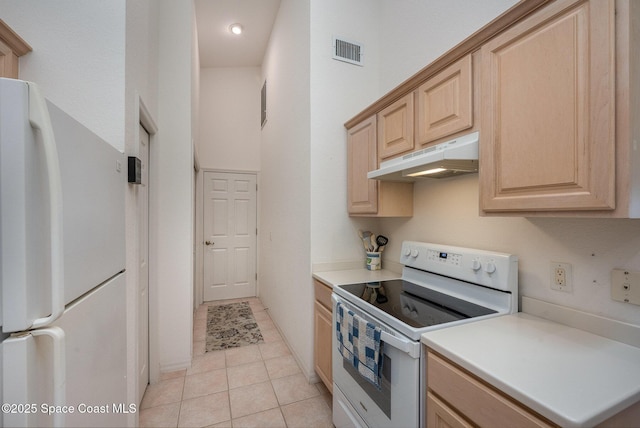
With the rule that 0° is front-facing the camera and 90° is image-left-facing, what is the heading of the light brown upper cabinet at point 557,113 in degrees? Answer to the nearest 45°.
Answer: approximately 45°

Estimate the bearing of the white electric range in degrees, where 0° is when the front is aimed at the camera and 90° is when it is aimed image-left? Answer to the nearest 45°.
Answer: approximately 45°

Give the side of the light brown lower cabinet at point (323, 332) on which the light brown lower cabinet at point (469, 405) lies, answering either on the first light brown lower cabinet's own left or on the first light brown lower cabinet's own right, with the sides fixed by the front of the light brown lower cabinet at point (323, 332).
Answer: on the first light brown lower cabinet's own left

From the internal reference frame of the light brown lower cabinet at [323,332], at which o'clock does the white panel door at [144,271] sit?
The white panel door is roughly at 12 o'clock from the light brown lower cabinet.

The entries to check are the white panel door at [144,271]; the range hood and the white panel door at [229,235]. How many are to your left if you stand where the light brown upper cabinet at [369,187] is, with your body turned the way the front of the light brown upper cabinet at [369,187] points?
1

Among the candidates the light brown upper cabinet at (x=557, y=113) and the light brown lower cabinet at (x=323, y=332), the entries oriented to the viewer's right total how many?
0

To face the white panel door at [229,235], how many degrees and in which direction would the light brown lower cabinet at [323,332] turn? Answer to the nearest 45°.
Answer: approximately 45° to its right

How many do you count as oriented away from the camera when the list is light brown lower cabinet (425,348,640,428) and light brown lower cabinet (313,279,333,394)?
0

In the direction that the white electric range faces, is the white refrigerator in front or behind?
in front

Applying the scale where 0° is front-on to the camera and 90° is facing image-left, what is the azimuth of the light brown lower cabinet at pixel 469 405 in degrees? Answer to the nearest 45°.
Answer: approximately 45°

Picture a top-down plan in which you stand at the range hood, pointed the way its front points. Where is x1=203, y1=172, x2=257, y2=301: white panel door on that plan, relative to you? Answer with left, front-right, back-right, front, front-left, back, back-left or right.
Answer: right

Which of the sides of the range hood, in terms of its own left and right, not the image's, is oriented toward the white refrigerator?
front

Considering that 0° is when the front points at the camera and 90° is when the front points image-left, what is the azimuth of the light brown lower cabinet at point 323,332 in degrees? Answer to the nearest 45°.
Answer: approximately 90°
